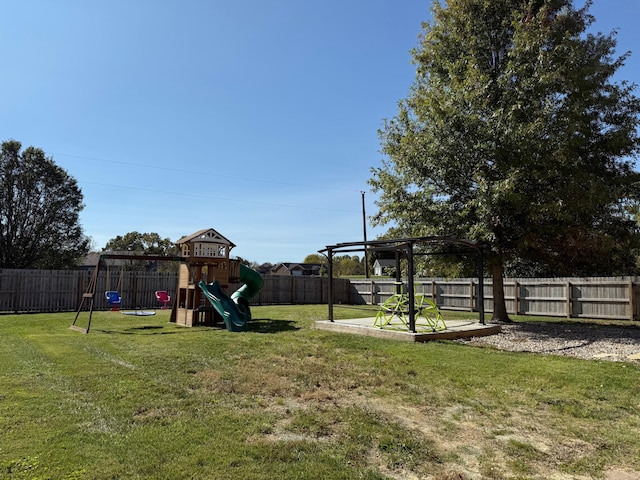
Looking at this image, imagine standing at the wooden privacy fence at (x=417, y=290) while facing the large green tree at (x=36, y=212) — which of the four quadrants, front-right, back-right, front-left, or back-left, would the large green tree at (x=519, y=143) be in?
back-left

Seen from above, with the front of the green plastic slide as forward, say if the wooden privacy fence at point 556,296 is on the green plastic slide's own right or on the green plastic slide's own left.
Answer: on the green plastic slide's own left

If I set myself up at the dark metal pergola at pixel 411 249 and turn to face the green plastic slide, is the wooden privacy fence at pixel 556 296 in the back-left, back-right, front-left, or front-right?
back-right

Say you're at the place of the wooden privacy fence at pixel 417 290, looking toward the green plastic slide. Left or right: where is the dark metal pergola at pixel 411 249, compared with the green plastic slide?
left

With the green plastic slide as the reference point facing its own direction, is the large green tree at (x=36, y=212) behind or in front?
behind

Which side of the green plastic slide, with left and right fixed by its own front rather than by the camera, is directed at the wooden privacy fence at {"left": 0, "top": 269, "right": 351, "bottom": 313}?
back

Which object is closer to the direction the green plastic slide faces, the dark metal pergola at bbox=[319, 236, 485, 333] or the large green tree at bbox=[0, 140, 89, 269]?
the dark metal pergola

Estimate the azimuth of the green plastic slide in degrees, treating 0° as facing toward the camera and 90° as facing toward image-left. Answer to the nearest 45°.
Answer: approximately 315°
